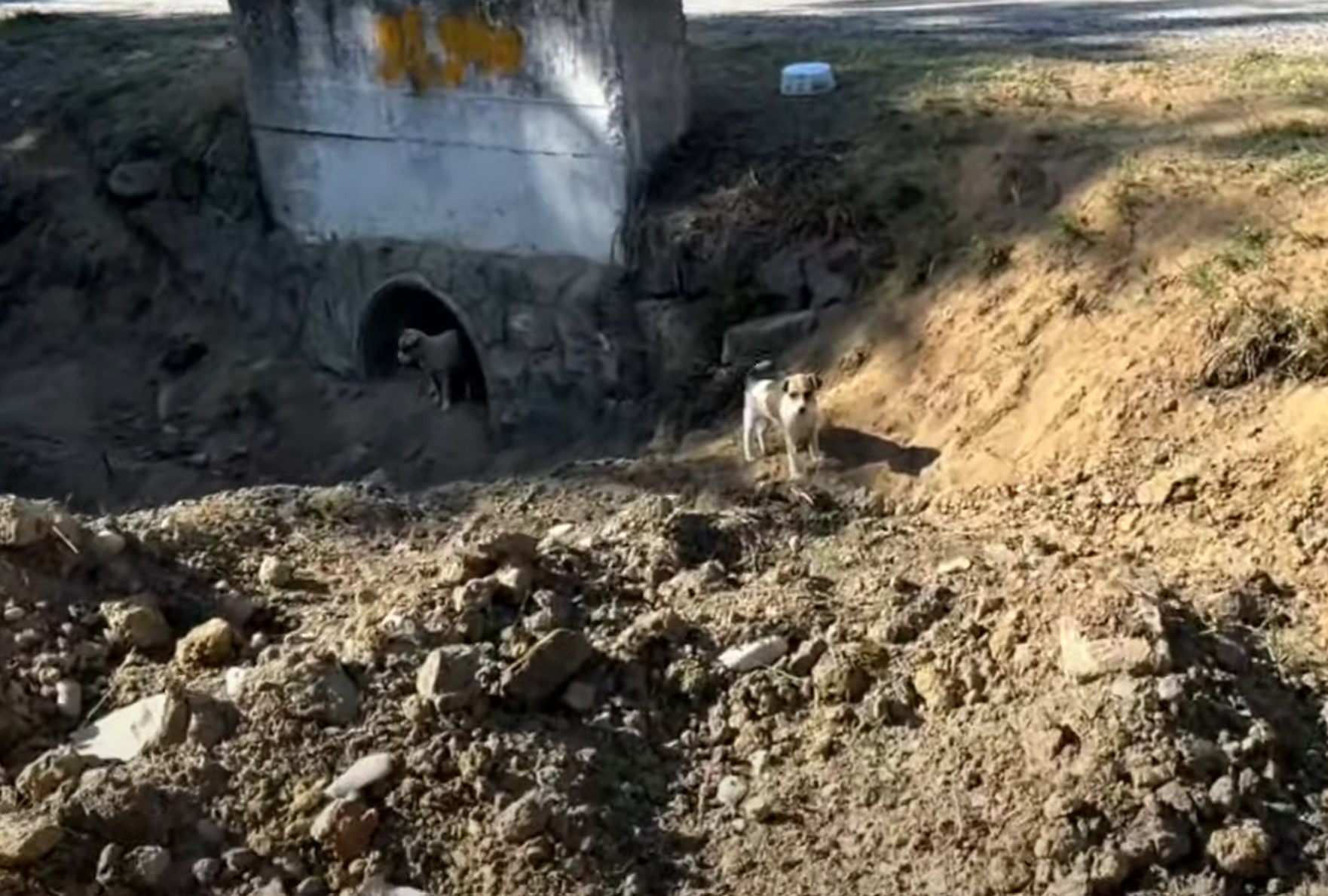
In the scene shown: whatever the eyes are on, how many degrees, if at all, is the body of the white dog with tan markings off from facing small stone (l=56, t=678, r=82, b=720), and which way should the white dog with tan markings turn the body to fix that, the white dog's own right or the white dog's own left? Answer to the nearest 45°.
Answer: approximately 90° to the white dog's own right

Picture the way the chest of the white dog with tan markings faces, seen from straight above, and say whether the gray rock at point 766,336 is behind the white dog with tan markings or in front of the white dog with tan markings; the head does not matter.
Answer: behind

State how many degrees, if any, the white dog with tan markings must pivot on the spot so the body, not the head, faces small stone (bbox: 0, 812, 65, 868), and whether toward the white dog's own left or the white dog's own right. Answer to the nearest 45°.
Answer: approximately 90° to the white dog's own right

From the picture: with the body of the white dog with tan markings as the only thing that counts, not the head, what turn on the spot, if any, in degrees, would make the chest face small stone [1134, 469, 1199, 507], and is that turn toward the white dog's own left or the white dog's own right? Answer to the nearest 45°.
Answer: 0° — it already faces it

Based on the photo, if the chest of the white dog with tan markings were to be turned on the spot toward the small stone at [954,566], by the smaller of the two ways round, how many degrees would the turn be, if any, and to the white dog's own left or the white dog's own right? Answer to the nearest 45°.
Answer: approximately 45° to the white dog's own right

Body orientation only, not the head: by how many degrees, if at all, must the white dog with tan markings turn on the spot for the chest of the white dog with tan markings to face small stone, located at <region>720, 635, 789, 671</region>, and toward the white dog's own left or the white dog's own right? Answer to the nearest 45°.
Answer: approximately 45° to the white dog's own right

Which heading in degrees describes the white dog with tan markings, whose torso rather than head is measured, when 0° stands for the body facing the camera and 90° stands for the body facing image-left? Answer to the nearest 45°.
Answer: approximately 315°

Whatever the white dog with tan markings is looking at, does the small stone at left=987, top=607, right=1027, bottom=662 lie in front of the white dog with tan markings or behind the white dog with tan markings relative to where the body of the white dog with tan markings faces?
in front

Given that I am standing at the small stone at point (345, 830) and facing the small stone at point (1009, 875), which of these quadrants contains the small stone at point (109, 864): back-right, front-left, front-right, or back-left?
back-right

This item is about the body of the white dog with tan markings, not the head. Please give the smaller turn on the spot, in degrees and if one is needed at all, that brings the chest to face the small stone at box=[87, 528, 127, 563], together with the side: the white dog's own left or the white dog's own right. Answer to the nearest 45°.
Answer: approximately 90° to the white dog's own right

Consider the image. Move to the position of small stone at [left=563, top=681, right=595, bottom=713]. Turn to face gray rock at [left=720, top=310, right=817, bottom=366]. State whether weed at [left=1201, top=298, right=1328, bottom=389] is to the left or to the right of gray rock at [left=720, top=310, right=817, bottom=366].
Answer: right

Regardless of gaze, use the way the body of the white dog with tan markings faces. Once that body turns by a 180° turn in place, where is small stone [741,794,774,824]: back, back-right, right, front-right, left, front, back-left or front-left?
back-left

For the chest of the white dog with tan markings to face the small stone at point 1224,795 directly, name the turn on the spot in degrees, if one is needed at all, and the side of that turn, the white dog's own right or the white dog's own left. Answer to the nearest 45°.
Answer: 0° — it already faces it

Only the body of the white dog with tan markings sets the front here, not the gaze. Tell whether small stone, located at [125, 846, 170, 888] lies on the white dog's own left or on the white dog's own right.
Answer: on the white dog's own right
